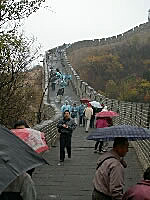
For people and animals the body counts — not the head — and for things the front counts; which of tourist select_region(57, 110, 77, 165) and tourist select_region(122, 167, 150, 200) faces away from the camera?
tourist select_region(122, 167, 150, 200)

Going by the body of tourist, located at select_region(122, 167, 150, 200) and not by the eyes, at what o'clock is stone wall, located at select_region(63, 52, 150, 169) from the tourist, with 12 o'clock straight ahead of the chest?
The stone wall is roughly at 12 o'clock from the tourist.

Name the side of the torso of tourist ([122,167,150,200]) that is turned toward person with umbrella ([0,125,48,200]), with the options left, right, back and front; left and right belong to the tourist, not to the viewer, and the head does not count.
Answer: left

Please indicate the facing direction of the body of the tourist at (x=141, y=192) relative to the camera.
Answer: away from the camera

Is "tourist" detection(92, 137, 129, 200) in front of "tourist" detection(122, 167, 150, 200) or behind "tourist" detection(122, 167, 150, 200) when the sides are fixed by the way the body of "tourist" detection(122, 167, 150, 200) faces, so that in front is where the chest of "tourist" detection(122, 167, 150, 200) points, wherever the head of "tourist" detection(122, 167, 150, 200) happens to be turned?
in front

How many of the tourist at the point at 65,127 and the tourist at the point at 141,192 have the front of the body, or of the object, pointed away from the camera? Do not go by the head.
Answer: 1

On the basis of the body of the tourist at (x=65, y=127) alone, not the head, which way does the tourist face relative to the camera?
toward the camera

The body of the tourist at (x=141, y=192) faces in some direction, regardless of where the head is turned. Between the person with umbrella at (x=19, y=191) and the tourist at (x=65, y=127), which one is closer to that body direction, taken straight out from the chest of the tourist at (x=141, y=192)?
the tourist

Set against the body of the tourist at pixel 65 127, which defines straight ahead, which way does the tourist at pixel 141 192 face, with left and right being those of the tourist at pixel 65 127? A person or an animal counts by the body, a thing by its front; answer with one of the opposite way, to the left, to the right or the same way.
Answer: the opposite way

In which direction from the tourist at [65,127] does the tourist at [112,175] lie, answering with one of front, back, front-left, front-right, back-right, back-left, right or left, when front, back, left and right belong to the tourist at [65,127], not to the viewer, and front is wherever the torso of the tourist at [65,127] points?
front

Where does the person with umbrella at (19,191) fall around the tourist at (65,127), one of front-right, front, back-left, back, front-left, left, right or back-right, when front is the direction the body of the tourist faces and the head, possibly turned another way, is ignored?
front

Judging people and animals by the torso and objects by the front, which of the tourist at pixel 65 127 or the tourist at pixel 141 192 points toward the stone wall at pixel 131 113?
the tourist at pixel 141 192

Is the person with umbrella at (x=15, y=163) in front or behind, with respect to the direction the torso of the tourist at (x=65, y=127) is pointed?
in front
